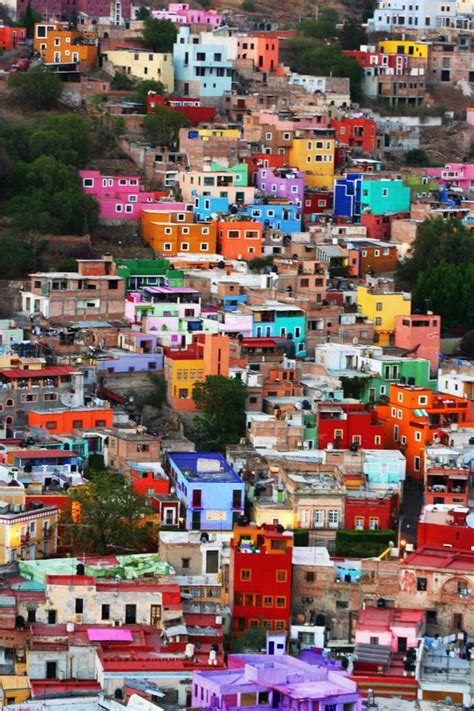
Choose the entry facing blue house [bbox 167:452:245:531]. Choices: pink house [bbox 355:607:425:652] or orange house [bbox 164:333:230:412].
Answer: the orange house

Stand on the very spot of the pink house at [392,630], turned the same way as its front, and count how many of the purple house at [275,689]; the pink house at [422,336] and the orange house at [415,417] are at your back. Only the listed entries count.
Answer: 2

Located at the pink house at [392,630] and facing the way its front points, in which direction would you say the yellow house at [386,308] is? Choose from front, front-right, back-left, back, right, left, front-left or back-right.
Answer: back

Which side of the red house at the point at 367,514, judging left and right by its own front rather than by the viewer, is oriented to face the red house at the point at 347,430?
back

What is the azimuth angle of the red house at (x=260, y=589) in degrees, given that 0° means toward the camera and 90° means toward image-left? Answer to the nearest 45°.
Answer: approximately 0°

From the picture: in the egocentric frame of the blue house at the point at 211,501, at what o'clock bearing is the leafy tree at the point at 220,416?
The leafy tree is roughly at 6 o'clock from the blue house.

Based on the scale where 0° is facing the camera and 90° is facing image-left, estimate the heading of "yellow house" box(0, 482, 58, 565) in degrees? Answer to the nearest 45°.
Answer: approximately 315°

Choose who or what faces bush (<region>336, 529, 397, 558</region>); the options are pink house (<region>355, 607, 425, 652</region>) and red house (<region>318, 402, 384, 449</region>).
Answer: the red house

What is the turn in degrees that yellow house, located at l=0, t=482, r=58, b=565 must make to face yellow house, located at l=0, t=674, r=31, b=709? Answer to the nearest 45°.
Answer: approximately 45° to its right

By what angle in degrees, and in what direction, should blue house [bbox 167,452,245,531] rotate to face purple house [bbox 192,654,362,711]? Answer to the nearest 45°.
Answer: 0° — it already faces it

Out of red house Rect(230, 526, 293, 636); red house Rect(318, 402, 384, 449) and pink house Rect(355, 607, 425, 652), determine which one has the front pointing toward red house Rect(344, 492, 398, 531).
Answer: red house Rect(318, 402, 384, 449)

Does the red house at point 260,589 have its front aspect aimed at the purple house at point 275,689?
yes
